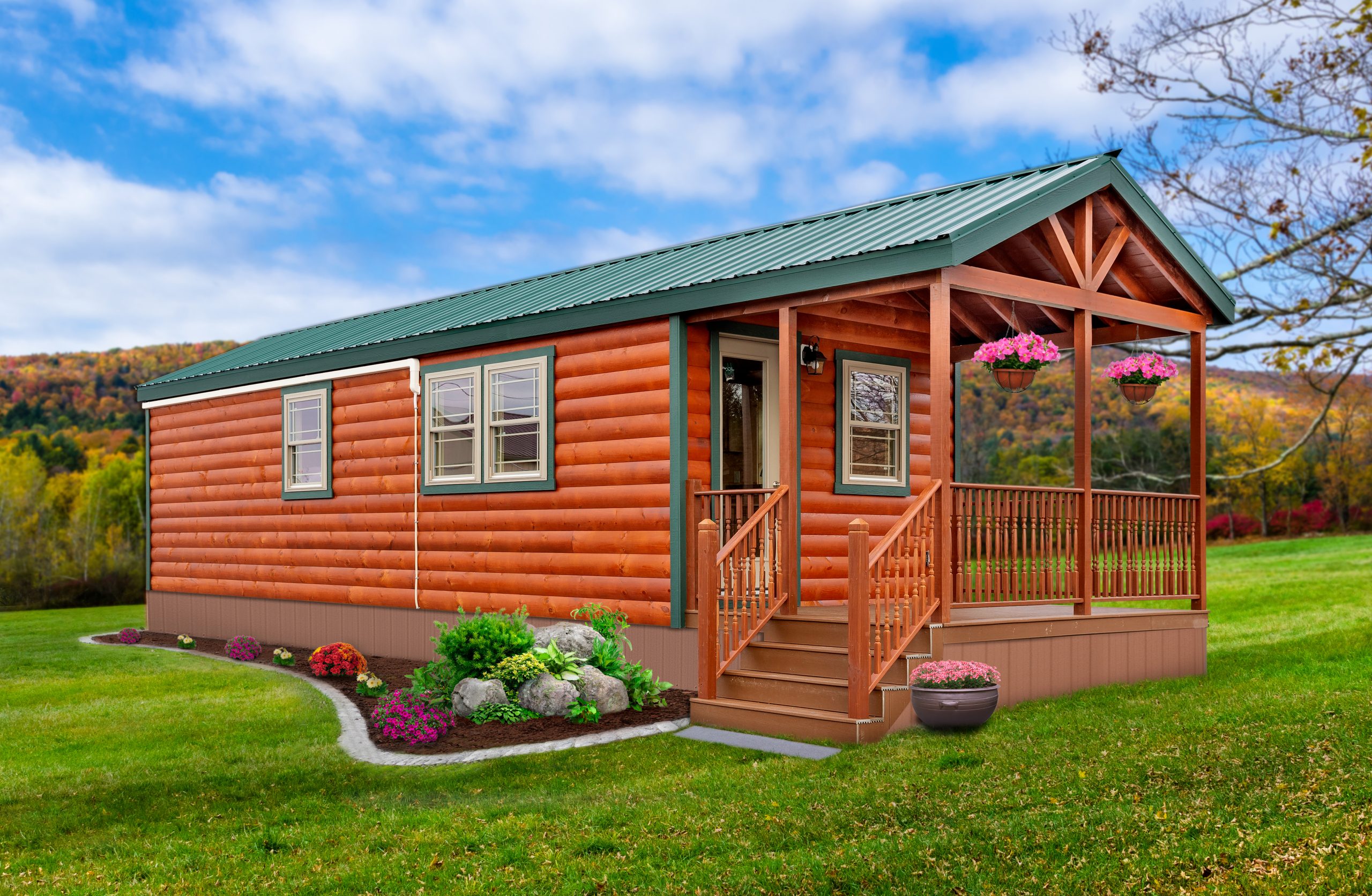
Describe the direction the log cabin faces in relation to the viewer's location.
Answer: facing the viewer and to the right of the viewer
